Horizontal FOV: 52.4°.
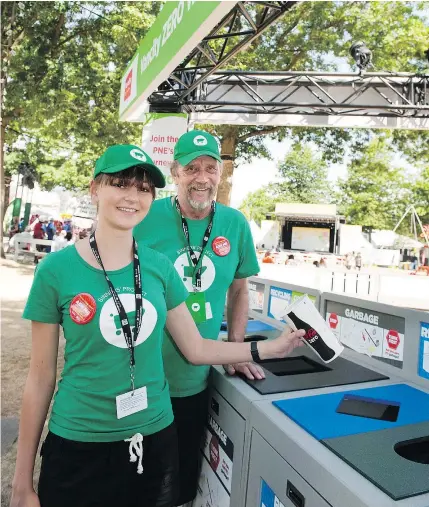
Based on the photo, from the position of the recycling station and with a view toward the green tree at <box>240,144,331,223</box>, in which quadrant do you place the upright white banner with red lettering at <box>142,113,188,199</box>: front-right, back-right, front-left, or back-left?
front-left

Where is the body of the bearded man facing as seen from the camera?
toward the camera

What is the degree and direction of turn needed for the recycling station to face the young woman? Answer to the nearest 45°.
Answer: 0° — it already faces them

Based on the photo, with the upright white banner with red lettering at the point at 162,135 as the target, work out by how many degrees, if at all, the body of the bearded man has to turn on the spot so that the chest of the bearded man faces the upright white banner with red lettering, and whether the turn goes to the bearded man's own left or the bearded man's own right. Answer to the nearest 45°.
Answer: approximately 180°

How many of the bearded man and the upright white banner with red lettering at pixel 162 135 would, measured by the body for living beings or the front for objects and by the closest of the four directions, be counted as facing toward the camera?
2

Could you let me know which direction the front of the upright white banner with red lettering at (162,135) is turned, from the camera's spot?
facing the viewer

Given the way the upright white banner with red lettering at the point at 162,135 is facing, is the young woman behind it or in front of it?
in front

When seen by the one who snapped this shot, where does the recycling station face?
facing the viewer and to the left of the viewer

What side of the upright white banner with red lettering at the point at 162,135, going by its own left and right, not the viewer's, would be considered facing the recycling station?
front

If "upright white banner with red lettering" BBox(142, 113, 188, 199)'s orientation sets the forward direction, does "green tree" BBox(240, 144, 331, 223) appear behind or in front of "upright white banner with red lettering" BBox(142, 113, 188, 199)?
behind
